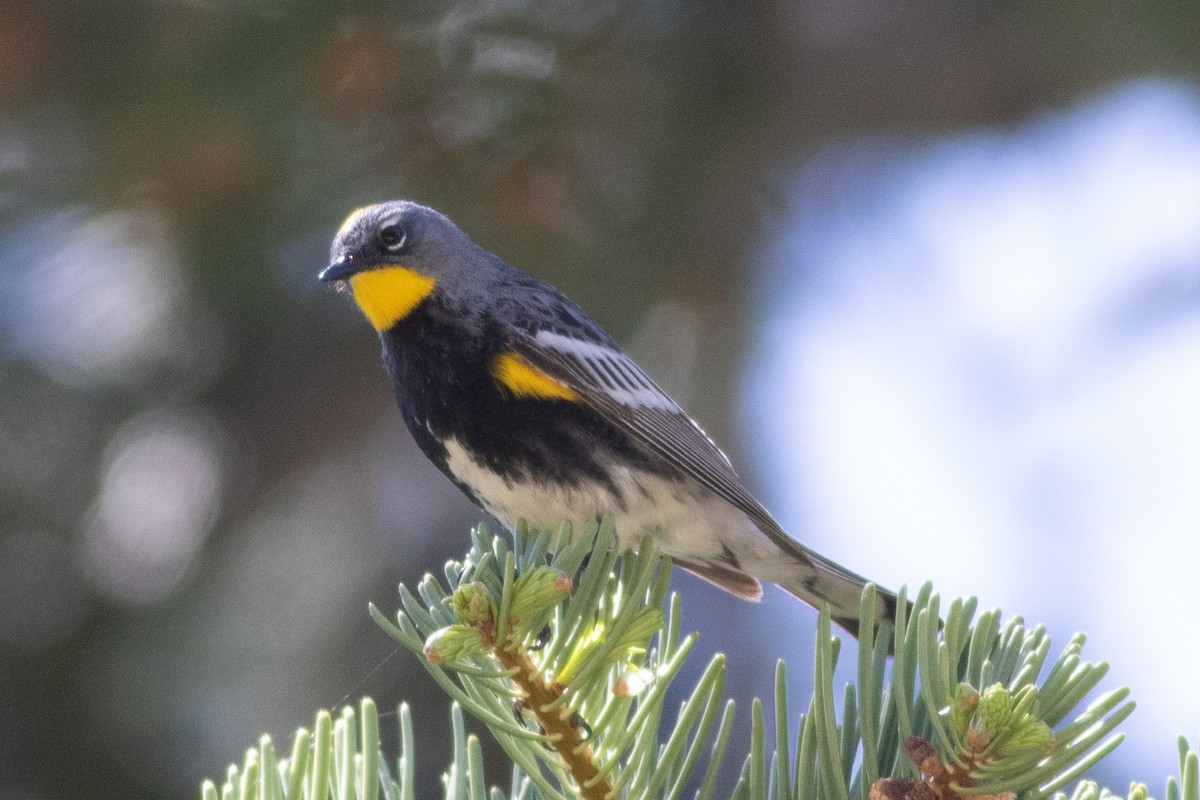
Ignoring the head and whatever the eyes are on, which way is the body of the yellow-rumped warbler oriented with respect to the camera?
to the viewer's left
